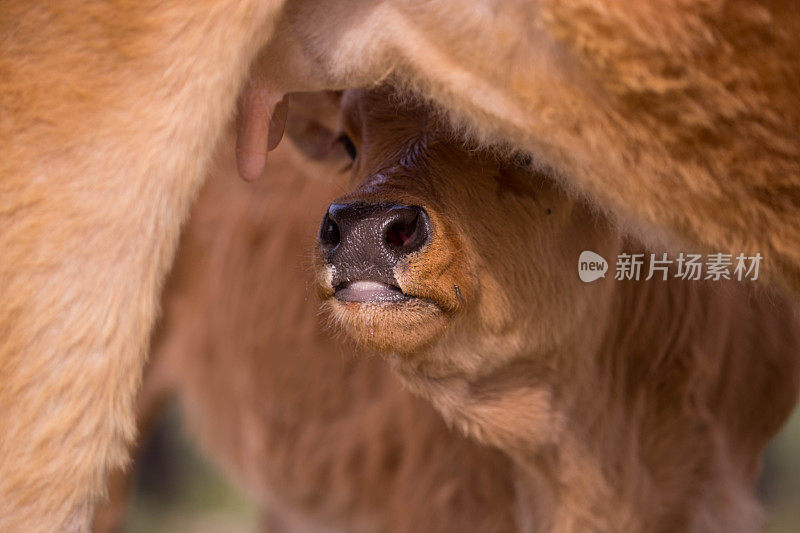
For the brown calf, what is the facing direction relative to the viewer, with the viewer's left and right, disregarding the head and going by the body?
facing the viewer and to the left of the viewer

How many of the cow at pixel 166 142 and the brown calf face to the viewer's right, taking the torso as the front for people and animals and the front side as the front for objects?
1

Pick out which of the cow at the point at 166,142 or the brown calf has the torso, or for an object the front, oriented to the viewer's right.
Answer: the cow

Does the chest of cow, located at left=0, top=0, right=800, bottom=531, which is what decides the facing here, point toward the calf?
no

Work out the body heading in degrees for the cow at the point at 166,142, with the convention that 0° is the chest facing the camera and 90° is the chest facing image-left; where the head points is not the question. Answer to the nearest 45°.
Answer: approximately 270°
